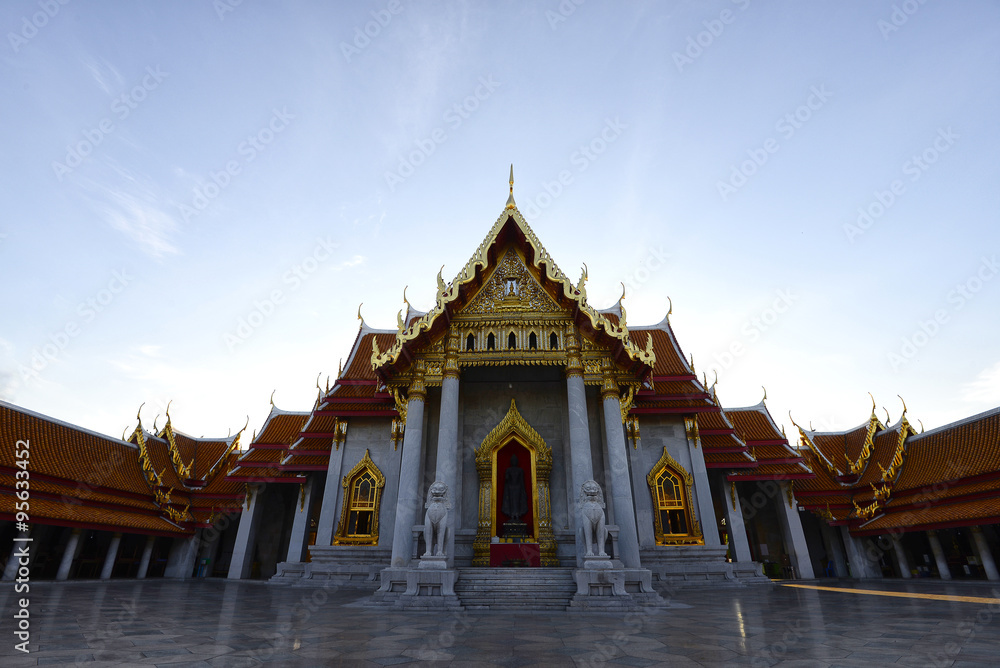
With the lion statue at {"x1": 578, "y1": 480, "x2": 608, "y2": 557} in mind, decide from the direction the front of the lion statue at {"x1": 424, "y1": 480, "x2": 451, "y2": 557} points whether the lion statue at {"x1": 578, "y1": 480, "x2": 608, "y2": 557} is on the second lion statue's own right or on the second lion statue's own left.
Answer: on the second lion statue's own left

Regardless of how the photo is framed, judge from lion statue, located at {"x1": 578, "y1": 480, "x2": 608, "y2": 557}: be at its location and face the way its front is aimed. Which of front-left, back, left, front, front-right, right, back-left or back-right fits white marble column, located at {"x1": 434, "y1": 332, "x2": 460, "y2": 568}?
right

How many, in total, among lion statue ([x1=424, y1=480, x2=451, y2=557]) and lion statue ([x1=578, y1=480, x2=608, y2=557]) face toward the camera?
2

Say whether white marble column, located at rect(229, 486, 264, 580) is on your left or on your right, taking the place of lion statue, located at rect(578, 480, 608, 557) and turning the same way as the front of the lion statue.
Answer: on your right

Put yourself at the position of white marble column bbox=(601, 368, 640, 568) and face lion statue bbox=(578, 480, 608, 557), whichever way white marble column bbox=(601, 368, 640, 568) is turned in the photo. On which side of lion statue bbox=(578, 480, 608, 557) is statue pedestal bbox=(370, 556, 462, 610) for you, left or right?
right

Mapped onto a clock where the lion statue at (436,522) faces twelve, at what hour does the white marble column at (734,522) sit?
The white marble column is roughly at 8 o'clock from the lion statue.

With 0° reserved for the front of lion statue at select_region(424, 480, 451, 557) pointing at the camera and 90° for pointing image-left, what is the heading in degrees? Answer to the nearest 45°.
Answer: approximately 0°

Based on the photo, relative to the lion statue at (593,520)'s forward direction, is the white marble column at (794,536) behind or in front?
behind

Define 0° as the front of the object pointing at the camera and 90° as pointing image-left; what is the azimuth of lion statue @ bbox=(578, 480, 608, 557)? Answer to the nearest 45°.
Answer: approximately 0°

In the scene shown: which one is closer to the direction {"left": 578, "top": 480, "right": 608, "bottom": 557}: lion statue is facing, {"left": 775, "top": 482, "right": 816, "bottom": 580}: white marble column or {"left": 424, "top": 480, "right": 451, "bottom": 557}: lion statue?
the lion statue

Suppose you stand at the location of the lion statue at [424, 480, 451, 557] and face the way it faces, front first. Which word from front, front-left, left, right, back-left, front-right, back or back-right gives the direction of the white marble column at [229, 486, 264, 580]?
back-right
